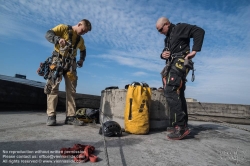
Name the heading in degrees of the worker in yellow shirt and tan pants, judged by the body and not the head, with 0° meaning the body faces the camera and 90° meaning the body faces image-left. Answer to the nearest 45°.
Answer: approximately 315°

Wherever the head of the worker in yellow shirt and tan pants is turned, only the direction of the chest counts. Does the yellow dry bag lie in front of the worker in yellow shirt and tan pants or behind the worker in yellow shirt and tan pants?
in front

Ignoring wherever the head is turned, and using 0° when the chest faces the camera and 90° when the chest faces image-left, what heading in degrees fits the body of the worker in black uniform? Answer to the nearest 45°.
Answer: approximately 45°

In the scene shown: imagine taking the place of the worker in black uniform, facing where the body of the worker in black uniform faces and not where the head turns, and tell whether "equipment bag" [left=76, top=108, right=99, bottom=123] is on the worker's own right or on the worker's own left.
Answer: on the worker's own right

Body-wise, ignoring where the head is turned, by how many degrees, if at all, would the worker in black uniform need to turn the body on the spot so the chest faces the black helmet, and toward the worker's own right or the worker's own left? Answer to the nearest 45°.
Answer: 0° — they already face it

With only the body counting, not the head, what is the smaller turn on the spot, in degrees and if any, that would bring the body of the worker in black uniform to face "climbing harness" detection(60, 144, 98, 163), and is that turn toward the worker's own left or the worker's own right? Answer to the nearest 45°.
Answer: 0° — they already face it

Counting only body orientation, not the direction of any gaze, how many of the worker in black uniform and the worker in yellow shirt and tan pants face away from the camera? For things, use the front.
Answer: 0

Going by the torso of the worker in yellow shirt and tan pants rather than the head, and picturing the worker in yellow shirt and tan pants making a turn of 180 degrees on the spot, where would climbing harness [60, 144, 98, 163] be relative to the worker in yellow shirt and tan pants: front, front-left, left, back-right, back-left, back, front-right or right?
back-left

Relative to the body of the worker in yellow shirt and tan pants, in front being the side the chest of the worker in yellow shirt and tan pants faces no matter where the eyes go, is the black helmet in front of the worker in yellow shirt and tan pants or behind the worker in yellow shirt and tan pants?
in front
